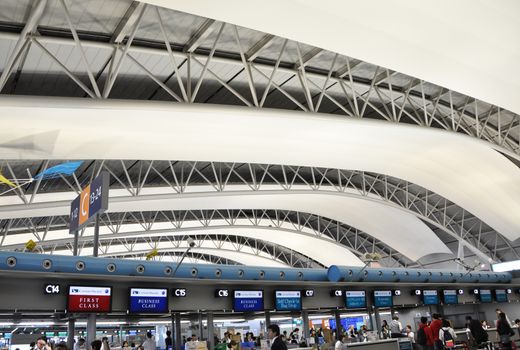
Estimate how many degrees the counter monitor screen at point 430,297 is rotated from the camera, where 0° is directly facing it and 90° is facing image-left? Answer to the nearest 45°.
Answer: approximately 0°

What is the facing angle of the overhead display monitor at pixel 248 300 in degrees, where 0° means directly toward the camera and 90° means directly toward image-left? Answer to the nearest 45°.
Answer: approximately 0°

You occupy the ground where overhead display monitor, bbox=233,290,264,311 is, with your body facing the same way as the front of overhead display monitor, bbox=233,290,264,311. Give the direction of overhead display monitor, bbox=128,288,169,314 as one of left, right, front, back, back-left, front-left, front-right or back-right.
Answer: front-right

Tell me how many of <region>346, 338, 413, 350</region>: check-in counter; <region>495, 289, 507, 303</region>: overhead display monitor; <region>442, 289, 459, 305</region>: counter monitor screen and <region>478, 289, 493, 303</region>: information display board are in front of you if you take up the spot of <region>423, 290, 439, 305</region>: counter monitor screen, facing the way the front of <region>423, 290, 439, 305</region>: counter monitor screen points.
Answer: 1

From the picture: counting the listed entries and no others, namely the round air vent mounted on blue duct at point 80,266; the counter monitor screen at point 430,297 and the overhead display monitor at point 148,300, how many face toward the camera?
3

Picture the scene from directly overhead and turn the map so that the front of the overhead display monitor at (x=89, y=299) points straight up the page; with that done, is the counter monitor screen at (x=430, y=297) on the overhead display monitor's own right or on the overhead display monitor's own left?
on the overhead display monitor's own left

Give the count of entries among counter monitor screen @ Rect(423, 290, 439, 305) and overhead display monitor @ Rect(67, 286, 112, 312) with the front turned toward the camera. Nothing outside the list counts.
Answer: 2

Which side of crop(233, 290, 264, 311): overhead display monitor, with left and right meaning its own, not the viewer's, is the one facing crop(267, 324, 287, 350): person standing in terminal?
front
